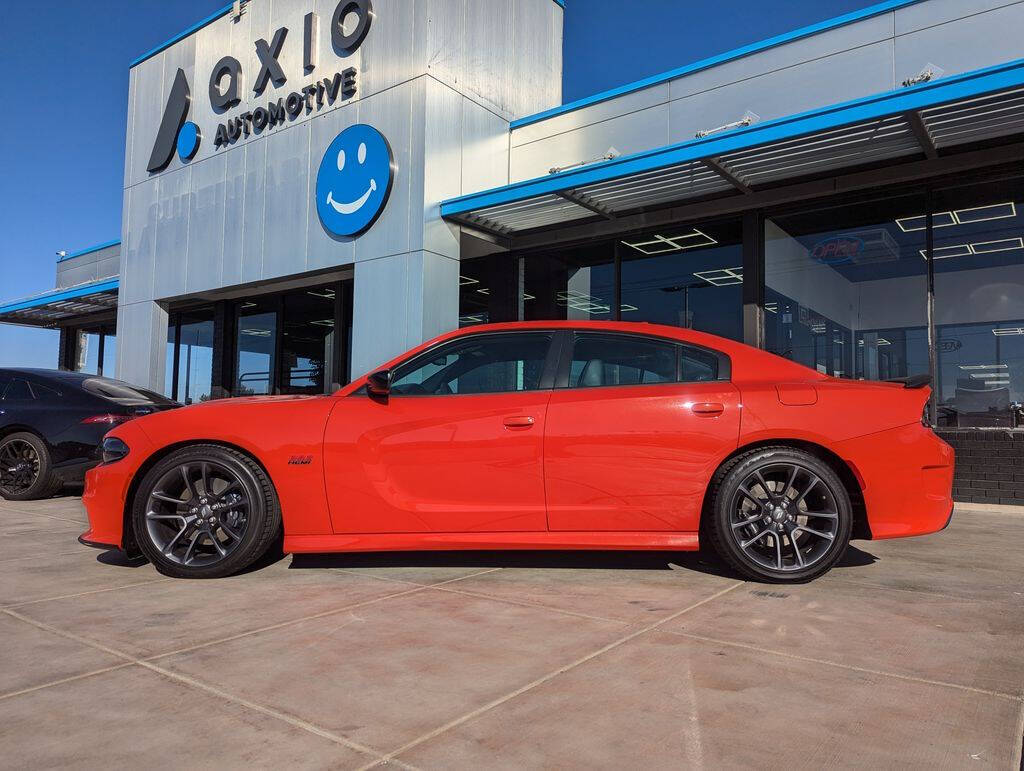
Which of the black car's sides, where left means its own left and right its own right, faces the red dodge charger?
back

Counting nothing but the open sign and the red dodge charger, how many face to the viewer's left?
1

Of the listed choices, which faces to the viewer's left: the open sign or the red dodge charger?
the red dodge charger

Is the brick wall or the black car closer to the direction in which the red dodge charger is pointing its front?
the black car

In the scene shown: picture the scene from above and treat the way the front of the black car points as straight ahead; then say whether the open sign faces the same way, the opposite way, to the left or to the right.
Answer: to the left

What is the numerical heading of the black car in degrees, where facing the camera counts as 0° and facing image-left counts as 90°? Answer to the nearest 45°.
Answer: approximately 135°

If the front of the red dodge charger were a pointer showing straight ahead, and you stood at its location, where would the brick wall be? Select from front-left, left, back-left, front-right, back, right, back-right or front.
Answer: back-right

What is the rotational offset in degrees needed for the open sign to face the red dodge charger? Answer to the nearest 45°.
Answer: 0° — it already faces it

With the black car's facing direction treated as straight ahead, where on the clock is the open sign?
The open sign is roughly at 5 o'clock from the black car.

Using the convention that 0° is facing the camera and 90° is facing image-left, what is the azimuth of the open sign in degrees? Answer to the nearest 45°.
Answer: approximately 0°

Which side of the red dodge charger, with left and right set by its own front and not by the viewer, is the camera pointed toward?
left
